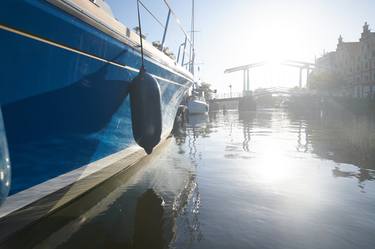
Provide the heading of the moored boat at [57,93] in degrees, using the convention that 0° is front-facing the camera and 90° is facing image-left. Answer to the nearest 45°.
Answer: approximately 225°
